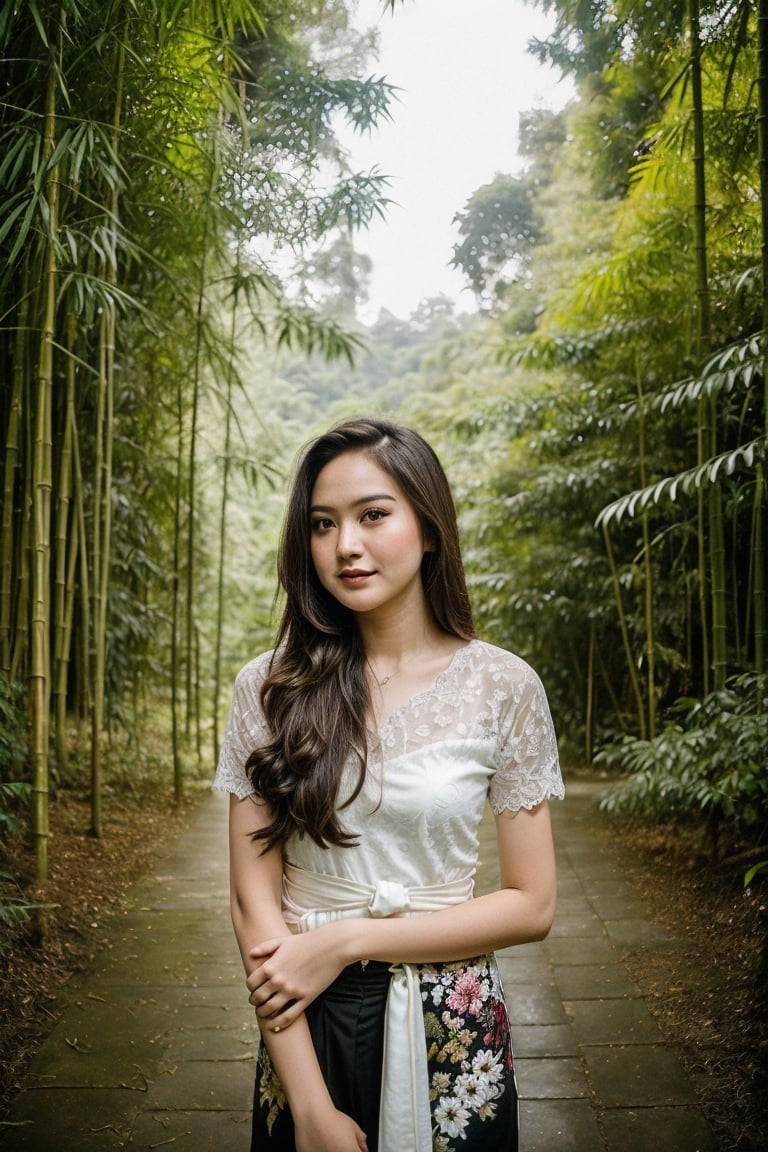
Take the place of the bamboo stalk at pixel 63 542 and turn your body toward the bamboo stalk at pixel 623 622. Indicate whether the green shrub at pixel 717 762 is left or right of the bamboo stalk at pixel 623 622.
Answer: right

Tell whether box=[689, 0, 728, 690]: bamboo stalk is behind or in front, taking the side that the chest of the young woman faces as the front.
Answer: behind

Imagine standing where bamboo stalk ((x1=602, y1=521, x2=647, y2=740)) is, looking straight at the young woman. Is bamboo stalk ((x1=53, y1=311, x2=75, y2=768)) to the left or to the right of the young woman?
right

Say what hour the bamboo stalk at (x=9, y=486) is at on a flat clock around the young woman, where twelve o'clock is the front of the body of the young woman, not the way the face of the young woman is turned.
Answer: The bamboo stalk is roughly at 5 o'clock from the young woman.

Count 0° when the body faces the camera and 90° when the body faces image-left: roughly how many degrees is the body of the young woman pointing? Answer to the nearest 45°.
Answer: approximately 0°

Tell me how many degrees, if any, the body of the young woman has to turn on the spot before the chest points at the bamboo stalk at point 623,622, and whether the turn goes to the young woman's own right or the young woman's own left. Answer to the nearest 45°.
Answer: approximately 180°

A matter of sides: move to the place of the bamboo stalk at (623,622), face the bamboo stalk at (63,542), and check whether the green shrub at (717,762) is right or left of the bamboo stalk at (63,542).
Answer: left
